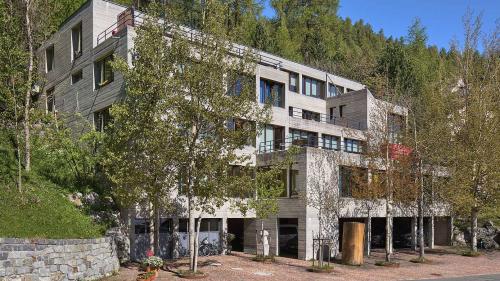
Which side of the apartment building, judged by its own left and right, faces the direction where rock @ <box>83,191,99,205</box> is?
right

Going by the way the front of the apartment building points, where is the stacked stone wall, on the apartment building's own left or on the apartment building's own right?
on the apartment building's own right

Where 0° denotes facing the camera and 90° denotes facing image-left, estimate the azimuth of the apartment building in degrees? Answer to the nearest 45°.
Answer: approximately 315°

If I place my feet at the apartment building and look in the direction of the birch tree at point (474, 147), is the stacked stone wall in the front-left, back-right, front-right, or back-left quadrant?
back-right
